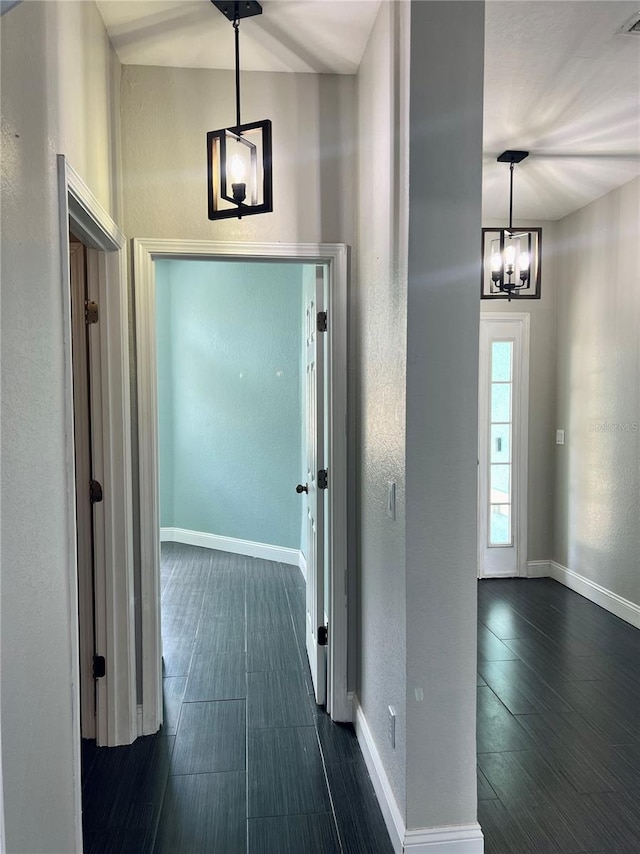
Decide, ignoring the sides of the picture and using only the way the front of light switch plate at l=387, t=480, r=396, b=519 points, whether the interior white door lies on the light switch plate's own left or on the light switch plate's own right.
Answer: on the light switch plate's own right

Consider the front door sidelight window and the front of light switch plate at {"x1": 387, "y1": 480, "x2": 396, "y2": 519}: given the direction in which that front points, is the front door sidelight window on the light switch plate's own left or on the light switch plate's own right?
on the light switch plate's own right

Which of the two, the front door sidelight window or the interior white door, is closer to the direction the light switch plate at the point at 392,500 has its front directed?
the interior white door

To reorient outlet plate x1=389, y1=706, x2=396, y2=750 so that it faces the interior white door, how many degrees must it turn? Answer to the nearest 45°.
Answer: approximately 90° to its right

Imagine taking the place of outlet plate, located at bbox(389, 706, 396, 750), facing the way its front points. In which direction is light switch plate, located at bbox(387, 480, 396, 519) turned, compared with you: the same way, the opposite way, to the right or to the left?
the same way

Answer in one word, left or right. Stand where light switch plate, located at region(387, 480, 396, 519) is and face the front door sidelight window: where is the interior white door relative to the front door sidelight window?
left

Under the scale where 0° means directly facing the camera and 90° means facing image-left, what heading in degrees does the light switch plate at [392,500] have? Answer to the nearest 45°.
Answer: approximately 90°

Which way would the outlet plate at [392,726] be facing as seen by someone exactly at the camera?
facing to the left of the viewer

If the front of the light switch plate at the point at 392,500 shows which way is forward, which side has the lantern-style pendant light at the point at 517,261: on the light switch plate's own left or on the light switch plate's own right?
on the light switch plate's own right

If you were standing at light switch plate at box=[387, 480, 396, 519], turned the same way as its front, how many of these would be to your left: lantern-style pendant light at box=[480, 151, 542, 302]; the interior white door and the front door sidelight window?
0
